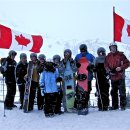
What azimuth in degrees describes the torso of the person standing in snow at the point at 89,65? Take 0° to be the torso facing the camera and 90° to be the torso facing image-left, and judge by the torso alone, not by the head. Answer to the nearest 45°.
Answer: approximately 0°

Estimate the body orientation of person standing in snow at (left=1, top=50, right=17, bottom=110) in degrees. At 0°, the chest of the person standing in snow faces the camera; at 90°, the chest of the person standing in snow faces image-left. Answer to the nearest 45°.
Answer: approximately 315°

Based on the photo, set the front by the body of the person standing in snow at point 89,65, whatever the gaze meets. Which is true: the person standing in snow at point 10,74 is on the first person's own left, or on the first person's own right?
on the first person's own right

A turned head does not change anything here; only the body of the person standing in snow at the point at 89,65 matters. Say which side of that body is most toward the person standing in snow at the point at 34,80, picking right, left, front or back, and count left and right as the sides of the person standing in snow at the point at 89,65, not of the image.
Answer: right
